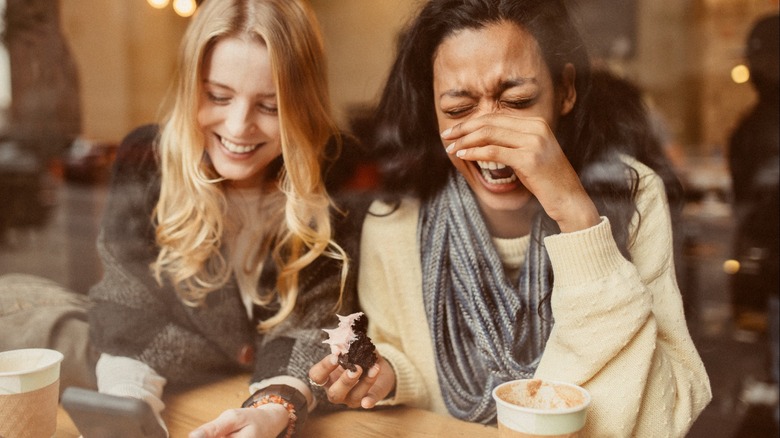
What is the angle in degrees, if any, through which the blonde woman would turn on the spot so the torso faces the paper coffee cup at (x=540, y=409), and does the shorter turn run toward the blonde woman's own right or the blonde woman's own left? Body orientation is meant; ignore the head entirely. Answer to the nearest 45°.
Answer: approximately 45° to the blonde woman's own left

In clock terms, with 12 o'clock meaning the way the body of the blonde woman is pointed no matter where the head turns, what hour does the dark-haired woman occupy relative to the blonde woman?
The dark-haired woman is roughly at 10 o'clock from the blonde woman.

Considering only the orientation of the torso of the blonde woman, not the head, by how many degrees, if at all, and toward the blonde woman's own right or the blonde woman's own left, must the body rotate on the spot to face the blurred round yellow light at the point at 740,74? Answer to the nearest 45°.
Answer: approximately 90° to the blonde woman's own left

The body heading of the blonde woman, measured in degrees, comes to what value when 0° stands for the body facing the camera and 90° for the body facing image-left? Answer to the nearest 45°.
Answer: approximately 0°

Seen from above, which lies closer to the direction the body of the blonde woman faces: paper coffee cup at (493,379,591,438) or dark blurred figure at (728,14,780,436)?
the paper coffee cup
